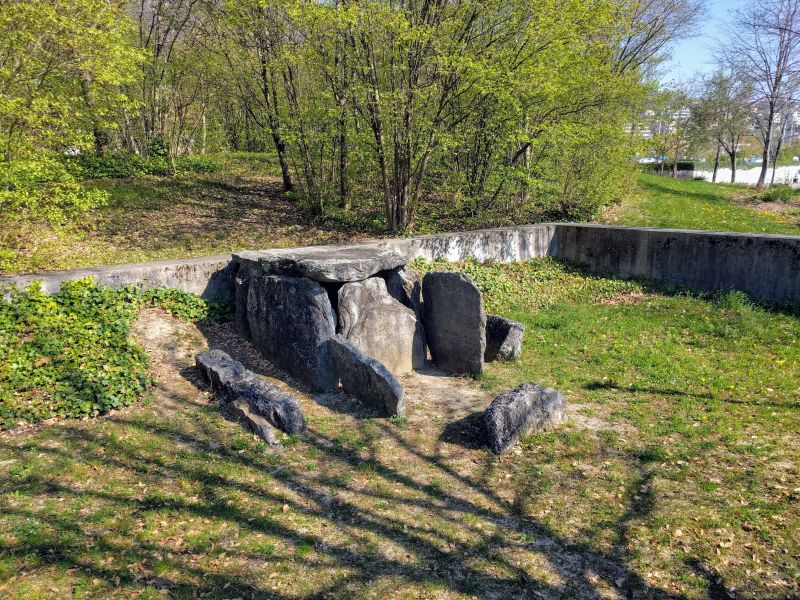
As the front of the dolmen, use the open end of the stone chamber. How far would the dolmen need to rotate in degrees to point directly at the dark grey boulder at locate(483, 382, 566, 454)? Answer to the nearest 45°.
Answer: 0° — it already faces it

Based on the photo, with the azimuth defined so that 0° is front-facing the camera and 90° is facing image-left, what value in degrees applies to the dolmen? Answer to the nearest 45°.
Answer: approximately 315°

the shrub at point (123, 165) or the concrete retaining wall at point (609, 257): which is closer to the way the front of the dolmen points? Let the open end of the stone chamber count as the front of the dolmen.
the concrete retaining wall

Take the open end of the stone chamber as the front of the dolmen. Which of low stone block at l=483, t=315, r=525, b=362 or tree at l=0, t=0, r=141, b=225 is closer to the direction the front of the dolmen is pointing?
the low stone block

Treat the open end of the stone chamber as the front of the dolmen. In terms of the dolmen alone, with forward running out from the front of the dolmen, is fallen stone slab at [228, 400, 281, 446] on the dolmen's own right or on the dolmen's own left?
on the dolmen's own right

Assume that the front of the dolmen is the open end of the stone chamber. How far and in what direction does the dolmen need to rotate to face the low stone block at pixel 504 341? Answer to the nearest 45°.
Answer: approximately 45° to its left

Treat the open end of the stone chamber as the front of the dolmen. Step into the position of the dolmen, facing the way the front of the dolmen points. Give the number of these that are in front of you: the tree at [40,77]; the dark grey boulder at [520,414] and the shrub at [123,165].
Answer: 1

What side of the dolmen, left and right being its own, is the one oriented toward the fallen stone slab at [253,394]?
right

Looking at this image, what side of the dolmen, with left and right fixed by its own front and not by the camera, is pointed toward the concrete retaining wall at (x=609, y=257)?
left

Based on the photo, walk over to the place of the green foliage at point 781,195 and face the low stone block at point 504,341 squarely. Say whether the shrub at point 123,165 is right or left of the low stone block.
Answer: right

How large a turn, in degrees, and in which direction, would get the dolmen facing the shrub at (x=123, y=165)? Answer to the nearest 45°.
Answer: approximately 180°

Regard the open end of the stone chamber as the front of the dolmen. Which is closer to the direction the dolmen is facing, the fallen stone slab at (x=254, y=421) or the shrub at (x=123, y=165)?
the fallen stone slab

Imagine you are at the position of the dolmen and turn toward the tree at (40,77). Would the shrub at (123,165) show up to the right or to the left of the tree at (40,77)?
right

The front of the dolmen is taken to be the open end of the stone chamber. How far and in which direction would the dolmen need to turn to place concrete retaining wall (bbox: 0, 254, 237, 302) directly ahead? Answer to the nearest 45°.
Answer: approximately 135° to its right
